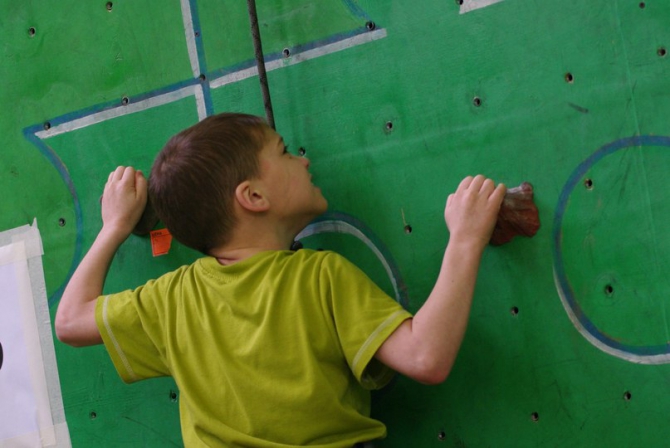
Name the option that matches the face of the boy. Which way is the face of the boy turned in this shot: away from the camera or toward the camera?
away from the camera

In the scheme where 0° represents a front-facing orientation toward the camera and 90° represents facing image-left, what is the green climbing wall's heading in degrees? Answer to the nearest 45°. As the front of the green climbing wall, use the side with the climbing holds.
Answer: approximately 0°
